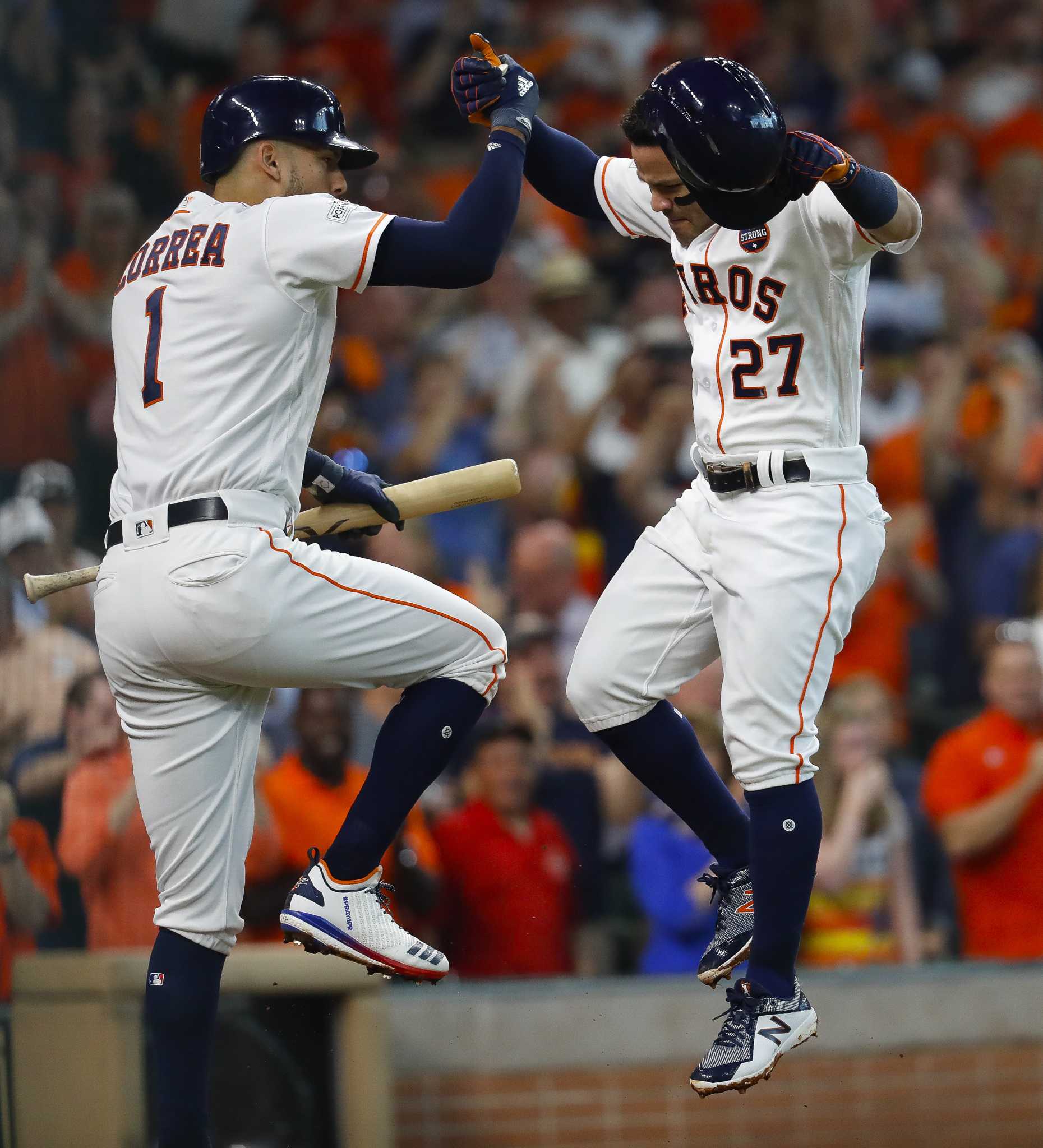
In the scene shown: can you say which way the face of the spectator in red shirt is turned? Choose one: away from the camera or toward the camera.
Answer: toward the camera

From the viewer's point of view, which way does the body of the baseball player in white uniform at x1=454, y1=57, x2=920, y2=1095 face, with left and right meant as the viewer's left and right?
facing the viewer and to the left of the viewer

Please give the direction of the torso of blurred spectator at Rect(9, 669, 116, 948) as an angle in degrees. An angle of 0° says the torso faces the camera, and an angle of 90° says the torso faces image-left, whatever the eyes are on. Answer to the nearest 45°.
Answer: approximately 315°

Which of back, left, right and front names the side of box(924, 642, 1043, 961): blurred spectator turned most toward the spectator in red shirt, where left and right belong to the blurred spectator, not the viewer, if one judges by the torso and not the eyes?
right

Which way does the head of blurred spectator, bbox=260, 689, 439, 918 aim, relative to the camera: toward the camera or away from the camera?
toward the camera

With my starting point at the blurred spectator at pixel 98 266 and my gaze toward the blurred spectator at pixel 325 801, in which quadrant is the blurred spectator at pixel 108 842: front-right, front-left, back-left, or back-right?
front-right

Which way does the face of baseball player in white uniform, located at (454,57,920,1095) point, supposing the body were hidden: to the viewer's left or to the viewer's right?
to the viewer's left

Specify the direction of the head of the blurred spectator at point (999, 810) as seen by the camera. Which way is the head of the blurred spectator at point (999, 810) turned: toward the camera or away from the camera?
toward the camera

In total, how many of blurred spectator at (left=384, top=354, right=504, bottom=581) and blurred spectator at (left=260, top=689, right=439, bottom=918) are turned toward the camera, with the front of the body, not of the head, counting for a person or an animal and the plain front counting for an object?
2

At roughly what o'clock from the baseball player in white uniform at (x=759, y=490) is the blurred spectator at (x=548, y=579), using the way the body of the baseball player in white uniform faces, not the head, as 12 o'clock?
The blurred spectator is roughly at 4 o'clock from the baseball player in white uniform.

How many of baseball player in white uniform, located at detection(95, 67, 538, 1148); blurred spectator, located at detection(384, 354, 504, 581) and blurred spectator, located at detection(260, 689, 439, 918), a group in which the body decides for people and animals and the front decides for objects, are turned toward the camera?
2

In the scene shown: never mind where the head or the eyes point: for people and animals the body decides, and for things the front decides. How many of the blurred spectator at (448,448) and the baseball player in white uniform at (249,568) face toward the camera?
1

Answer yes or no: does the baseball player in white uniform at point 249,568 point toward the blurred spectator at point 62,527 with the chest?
no

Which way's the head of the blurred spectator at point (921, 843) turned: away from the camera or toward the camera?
toward the camera

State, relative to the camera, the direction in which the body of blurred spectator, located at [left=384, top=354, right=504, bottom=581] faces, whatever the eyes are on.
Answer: toward the camera

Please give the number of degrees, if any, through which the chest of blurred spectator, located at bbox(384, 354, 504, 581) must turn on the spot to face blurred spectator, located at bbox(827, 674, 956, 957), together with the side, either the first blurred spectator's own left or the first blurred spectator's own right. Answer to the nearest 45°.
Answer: approximately 45° to the first blurred spectator's own left
